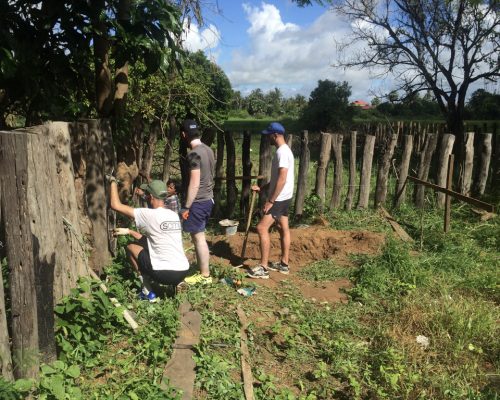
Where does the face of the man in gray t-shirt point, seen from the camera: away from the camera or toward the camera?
away from the camera

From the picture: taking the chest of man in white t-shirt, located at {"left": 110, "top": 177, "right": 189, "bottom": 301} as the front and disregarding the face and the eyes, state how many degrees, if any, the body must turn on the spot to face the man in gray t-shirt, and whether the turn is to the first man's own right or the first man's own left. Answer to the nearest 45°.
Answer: approximately 90° to the first man's own right

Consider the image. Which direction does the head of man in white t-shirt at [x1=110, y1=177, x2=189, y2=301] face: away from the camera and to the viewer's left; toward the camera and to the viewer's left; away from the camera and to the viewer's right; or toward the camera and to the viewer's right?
away from the camera and to the viewer's left

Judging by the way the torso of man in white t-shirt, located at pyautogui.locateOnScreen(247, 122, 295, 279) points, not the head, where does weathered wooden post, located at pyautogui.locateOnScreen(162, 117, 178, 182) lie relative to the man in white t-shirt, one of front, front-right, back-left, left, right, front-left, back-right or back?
front-right

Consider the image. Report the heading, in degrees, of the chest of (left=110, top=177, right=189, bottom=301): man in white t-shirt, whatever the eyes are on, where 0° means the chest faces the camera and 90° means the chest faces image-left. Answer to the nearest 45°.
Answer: approximately 135°

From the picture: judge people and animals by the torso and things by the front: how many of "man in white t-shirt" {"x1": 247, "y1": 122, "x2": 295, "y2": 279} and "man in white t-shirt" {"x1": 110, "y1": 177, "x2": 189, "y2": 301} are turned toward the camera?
0

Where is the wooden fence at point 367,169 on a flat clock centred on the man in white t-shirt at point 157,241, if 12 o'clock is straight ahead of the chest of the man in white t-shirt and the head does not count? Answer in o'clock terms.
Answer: The wooden fence is roughly at 3 o'clock from the man in white t-shirt.

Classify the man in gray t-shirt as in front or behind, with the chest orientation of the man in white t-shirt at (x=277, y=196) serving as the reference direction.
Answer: in front

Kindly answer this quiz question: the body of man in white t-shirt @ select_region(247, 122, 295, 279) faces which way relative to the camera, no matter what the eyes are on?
to the viewer's left

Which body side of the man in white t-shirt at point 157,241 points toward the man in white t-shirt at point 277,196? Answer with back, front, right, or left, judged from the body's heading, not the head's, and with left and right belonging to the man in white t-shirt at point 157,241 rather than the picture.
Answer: right

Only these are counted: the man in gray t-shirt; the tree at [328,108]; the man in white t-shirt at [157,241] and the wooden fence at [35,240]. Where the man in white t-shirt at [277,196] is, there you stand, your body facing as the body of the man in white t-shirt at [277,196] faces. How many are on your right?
1

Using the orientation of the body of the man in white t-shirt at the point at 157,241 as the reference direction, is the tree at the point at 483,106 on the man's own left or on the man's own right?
on the man's own right

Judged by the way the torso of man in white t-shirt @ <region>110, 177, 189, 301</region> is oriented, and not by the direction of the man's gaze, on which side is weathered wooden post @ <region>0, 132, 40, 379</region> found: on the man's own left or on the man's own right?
on the man's own left

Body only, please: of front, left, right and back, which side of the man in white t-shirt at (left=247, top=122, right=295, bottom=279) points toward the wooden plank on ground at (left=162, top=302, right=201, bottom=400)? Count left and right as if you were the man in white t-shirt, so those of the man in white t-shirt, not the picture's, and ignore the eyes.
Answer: left

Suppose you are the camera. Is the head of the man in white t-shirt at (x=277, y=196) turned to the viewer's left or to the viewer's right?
to the viewer's left

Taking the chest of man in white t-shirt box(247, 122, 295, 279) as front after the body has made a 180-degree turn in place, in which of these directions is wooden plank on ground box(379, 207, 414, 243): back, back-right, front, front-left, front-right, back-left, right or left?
front-left
